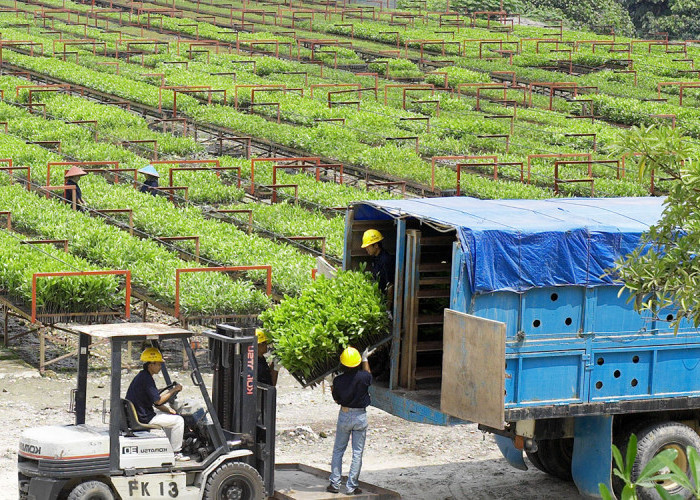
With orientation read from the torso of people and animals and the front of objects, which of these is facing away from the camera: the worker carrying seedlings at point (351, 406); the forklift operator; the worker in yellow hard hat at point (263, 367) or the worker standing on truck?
the worker carrying seedlings

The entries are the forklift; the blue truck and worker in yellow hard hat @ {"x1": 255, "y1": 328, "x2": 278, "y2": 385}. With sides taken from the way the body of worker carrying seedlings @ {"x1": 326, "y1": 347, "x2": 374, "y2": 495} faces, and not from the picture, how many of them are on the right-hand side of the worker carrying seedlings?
1

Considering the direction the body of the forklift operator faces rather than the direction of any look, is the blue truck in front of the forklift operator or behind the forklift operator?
in front

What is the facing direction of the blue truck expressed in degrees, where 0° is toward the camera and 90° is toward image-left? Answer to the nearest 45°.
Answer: approximately 225°

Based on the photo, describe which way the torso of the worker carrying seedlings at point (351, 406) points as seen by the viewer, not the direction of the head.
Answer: away from the camera

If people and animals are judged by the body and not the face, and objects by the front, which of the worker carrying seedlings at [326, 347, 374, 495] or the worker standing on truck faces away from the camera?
the worker carrying seedlings

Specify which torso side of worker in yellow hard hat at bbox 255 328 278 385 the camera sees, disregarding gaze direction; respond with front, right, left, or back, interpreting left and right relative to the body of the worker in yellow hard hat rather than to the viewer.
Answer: right

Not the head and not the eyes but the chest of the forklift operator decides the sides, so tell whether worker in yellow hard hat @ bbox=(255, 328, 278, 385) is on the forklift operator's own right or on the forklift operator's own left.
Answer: on the forklift operator's own left

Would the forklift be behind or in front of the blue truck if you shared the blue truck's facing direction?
behind

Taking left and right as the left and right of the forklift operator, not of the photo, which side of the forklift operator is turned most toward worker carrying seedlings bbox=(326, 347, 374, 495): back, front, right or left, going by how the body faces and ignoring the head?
front

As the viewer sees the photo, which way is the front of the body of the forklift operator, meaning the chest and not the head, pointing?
to the viewer's right

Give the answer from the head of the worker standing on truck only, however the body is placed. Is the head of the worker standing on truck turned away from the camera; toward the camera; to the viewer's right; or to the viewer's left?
to the viewer's left

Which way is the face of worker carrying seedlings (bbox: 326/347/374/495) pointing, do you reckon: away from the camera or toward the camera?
away from the camera

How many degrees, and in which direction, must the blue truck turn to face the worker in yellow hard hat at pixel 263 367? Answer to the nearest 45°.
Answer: approximately 135° to its left
